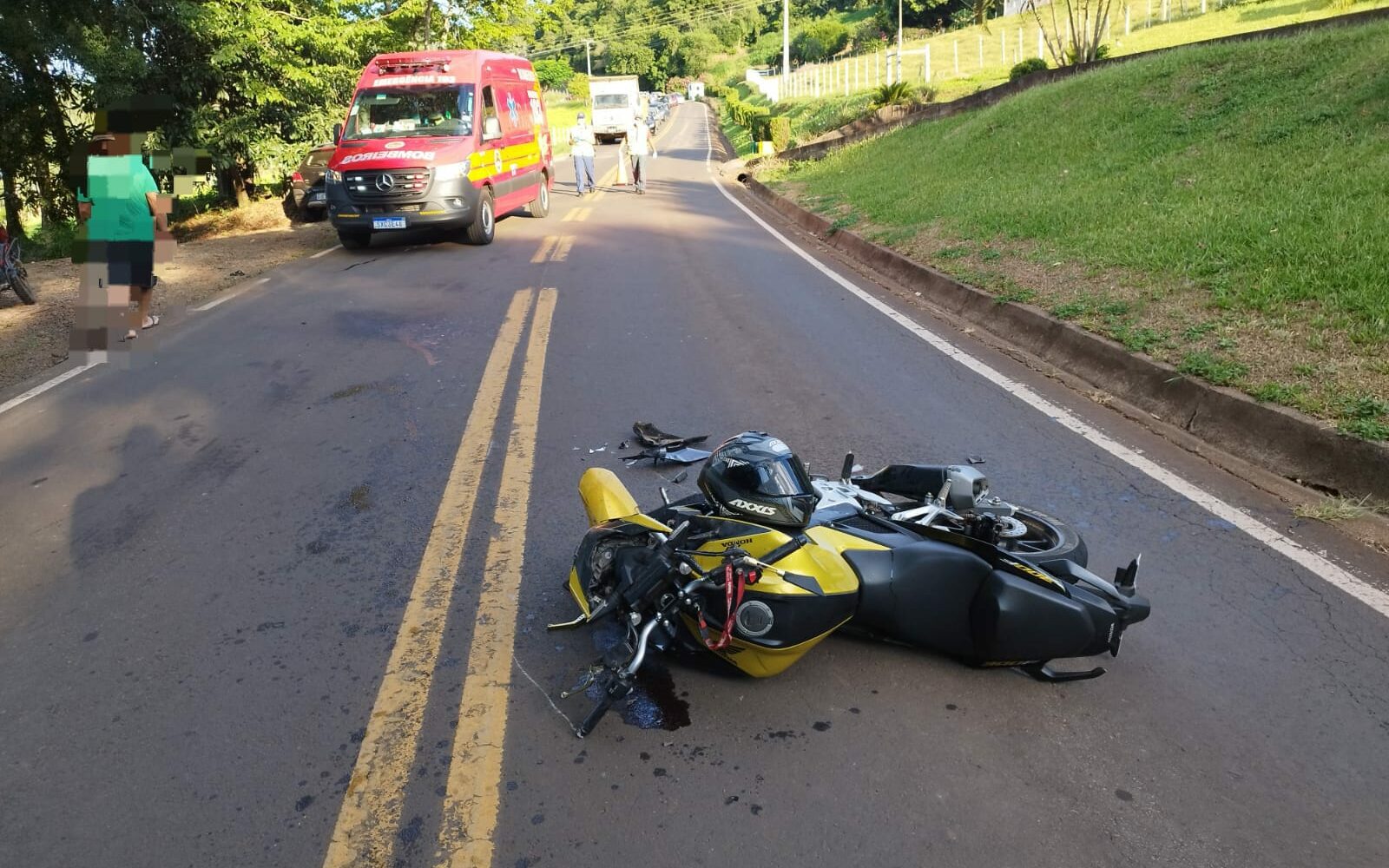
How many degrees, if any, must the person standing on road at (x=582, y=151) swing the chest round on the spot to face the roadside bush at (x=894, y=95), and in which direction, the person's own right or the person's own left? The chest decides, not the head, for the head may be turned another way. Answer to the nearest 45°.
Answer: approximately 135° to the person's own left

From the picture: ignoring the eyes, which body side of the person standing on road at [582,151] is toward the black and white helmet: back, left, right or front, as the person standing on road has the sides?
front

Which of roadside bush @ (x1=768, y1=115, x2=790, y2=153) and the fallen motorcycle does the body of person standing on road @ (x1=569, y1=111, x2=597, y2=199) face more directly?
the fallen motorcycle

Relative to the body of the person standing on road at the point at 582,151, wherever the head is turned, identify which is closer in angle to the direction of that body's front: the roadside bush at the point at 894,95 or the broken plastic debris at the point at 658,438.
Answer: the broken plastic debris

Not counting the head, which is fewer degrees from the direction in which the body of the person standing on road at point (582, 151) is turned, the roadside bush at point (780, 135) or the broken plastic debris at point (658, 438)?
the broken plastic debris

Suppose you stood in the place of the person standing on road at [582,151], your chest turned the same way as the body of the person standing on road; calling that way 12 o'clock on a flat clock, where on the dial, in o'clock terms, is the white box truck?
The white box truck is roughly at 6 o'clock from the person standing on road.

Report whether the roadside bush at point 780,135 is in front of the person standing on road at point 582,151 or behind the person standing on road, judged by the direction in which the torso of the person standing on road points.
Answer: behind

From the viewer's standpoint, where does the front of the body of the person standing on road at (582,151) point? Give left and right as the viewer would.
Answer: facing the viewer

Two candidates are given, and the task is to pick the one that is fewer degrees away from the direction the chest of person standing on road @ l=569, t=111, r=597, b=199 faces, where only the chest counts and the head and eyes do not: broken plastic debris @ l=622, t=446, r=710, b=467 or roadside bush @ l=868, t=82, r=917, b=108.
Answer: the broken plastic debris

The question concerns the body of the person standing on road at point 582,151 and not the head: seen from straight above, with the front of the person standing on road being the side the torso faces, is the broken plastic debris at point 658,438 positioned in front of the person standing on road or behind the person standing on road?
in front

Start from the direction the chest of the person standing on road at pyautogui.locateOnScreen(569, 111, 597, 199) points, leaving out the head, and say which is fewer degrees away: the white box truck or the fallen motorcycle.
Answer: the fallen motorcycle

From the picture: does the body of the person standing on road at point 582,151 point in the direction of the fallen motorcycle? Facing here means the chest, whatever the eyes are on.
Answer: yes

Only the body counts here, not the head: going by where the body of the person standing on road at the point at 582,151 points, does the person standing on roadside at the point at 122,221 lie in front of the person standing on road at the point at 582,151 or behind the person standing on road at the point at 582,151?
in front
